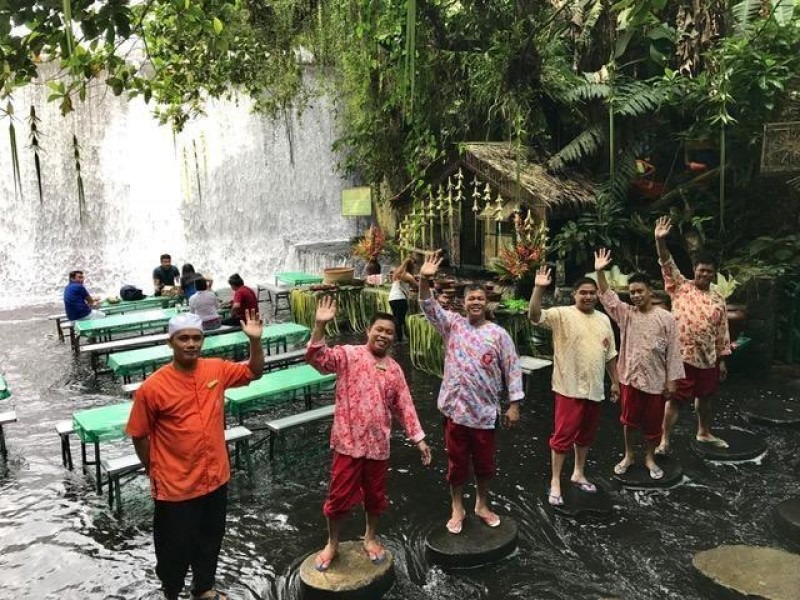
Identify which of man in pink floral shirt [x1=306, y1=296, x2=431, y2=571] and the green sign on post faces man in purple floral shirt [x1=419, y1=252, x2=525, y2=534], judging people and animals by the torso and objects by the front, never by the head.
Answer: the green sign on post

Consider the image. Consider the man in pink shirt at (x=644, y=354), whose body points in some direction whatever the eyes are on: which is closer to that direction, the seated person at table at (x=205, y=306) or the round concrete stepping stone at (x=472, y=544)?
the round concrete stepping stone

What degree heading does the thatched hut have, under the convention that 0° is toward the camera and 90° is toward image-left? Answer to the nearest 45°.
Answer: approximately 45°

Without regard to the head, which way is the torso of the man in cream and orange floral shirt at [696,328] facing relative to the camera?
toward the camera

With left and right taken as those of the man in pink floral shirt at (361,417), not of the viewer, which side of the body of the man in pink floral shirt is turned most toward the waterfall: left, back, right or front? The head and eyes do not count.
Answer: back

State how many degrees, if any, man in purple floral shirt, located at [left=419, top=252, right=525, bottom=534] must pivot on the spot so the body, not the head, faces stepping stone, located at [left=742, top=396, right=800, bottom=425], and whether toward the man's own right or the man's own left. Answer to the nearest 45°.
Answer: approximately 135° to the man's own left

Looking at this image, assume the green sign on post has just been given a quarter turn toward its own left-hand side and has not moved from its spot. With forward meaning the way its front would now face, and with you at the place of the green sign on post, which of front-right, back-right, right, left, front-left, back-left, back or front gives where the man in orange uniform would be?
right

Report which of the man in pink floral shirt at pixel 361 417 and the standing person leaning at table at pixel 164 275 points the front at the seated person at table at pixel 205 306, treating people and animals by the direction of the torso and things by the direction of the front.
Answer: the standing person leaning at table at pixel 164 275

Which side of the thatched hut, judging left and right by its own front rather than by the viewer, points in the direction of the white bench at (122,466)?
front

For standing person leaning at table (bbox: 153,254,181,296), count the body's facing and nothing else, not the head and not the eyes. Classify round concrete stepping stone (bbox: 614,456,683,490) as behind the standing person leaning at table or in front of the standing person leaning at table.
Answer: in front

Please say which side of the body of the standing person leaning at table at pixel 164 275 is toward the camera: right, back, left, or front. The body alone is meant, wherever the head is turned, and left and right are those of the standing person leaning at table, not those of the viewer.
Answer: front

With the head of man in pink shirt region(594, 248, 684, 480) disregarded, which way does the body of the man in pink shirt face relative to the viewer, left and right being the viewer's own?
facing the viewer

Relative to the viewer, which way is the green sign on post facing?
toward the camera
